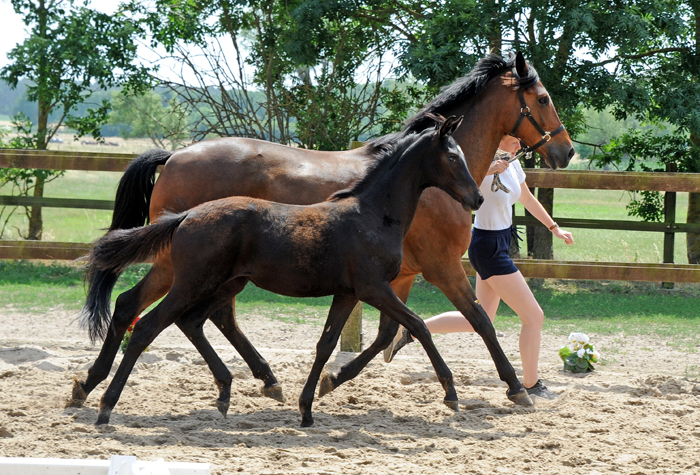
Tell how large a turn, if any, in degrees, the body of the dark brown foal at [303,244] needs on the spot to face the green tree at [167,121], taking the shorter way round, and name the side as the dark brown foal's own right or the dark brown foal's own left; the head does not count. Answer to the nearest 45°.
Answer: approximately 90° to the dark brown foal's own left

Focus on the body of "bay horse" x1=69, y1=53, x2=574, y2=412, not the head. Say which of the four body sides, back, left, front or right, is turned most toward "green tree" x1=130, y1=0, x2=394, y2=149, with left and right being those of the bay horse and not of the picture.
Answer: left

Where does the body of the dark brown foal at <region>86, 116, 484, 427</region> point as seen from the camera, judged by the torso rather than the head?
to the viewer's right

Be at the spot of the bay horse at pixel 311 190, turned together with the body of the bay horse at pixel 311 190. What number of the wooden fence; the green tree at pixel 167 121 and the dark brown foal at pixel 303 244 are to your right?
1

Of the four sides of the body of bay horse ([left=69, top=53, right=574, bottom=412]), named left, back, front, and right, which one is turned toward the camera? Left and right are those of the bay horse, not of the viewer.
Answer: right

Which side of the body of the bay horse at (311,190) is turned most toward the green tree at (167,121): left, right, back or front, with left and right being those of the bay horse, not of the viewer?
left

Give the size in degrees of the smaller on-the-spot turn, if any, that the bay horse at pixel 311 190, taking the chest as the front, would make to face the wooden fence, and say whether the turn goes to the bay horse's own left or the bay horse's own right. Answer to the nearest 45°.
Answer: approximately 45° to the bay horse's own left

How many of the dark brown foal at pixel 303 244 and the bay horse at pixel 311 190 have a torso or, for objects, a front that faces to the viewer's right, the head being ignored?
2

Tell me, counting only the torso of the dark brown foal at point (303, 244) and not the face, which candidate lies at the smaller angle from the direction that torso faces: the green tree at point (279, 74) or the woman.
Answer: the woman

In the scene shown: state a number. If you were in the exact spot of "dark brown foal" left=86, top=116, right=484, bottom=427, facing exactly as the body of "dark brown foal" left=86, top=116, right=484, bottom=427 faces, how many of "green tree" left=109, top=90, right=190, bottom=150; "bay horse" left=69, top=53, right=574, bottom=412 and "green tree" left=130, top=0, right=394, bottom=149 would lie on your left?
3

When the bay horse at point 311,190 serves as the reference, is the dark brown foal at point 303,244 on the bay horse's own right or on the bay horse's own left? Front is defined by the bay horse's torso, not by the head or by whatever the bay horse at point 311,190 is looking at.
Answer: on the bay horse's own right
